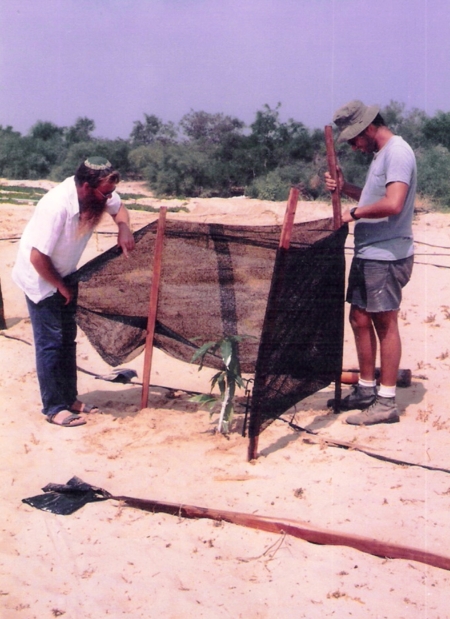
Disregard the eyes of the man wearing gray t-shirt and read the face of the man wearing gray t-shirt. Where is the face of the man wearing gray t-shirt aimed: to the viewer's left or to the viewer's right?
to the viewer's left

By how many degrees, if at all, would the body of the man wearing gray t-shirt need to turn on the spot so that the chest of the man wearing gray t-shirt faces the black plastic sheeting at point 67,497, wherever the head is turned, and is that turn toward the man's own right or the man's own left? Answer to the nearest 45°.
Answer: approximately 45° to the man's own left

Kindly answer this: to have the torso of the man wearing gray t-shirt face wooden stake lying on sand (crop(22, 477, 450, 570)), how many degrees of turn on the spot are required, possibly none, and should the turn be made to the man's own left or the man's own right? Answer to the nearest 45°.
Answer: approximately 45° to the man's own left

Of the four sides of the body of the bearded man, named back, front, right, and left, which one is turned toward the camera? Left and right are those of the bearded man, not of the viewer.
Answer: right

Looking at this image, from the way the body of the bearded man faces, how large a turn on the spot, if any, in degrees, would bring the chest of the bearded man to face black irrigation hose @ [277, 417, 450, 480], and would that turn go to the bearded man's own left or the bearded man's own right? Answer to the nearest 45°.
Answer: approximately 45° to the bearded man's own right

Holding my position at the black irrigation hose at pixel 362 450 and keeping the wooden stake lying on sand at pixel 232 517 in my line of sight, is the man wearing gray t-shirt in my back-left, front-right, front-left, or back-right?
back-right

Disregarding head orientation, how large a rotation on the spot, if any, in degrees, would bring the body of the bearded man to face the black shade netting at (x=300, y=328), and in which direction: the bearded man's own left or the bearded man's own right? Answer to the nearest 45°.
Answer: approximately 45° to the bearded man's own right

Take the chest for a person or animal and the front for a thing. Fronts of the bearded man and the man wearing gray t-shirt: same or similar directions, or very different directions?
very different directions

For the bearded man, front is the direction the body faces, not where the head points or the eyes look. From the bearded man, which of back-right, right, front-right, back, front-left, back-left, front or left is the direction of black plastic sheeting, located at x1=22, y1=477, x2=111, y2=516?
right

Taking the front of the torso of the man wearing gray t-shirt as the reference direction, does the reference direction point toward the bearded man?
yes

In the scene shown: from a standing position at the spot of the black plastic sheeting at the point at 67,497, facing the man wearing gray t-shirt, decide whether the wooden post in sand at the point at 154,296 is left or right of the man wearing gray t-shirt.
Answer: left

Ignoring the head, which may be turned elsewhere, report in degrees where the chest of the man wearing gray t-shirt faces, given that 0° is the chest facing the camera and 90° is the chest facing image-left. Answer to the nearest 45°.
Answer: approximately 90°

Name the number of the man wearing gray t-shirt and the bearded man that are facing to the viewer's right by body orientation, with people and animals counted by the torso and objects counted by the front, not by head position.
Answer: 1

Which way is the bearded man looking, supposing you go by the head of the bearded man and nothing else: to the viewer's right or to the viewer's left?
to the viewer's right
